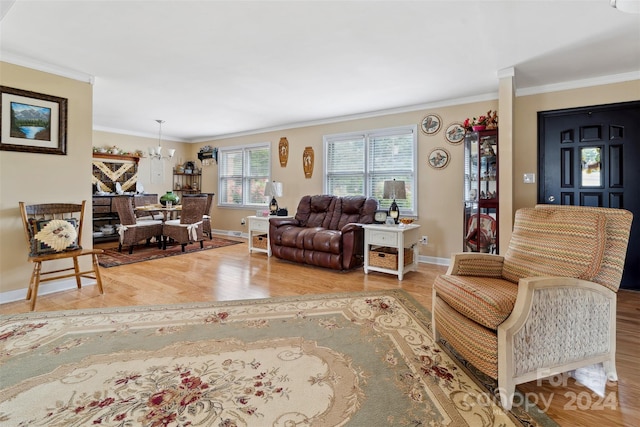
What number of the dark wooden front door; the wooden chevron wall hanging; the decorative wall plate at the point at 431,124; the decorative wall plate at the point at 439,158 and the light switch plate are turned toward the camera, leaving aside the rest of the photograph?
5

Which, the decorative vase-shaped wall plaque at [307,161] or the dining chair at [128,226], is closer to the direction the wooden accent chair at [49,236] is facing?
the decorative vase-shaped wall plaque

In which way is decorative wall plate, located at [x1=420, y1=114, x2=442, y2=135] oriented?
toward the camera

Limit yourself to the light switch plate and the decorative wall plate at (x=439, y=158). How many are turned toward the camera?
2

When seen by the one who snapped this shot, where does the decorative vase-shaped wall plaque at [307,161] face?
facing the viewer and to the left of the viewer

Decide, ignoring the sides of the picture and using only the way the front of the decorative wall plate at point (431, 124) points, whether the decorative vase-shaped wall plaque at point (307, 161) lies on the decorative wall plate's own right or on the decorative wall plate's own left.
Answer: on the decorative wall plate's own right

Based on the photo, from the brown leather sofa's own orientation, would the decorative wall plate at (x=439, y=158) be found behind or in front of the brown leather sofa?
behind

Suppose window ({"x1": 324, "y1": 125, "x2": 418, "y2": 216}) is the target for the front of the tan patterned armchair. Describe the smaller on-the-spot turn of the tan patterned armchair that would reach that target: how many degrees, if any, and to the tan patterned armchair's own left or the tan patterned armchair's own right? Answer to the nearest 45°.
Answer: approximately 90° to the tan patterned armchair's own right

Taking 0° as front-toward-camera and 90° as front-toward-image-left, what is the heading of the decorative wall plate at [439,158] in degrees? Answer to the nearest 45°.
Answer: approximately 0°

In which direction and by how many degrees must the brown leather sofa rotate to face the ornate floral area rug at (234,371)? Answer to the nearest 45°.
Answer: approximately 45° to its left

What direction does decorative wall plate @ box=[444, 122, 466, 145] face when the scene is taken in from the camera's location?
facing the viewer

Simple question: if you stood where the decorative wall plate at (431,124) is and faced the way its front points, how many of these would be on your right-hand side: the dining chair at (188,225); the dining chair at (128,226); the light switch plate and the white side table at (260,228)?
3
